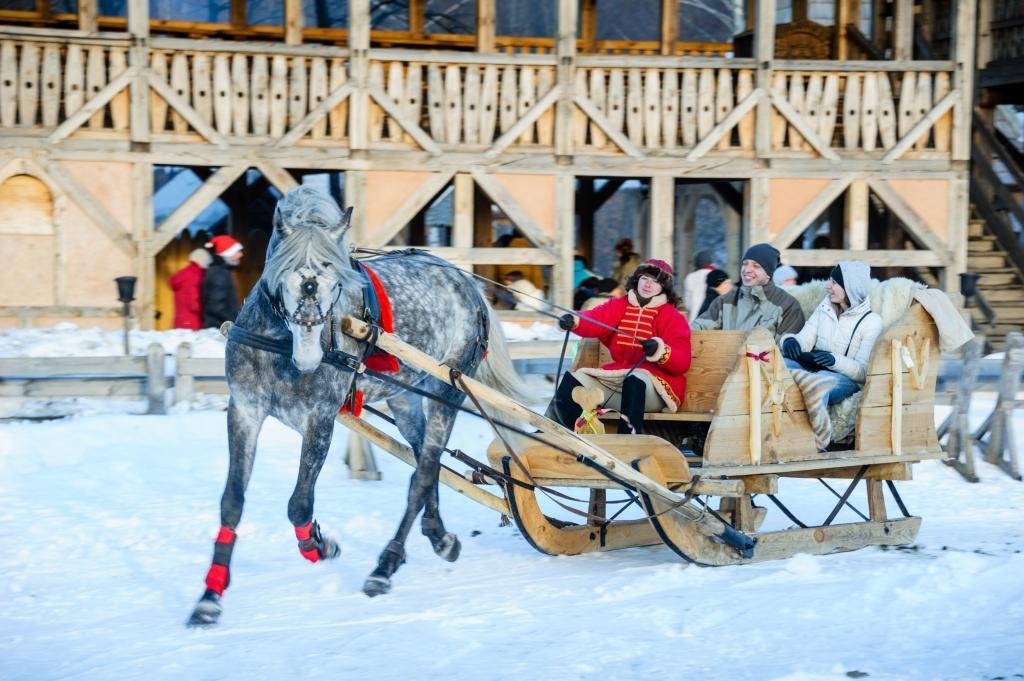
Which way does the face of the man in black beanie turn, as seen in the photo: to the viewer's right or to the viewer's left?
to the viewer's left

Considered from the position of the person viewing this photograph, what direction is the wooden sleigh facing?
facing the viewer and to the left of the viewer

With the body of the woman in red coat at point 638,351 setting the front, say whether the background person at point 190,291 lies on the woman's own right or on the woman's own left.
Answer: on the woman's own right

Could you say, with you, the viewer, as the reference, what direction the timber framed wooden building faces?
facing the viewer

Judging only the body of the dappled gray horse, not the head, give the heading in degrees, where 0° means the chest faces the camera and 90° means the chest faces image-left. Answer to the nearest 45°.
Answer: approximately 45°

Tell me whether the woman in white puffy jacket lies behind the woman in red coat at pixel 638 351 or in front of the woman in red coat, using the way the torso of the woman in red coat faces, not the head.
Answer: behind

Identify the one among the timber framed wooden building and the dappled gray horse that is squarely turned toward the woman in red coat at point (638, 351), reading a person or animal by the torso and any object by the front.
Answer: the timber framed wooden building

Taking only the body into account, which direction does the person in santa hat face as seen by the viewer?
to the viewer's right
